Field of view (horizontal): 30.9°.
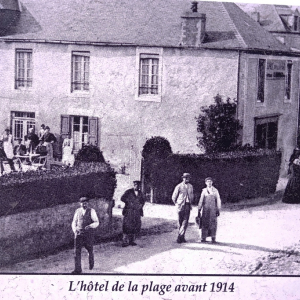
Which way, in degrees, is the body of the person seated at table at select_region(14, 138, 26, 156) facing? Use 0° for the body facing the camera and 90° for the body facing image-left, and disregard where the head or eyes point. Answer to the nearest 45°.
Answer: approximately 0°
